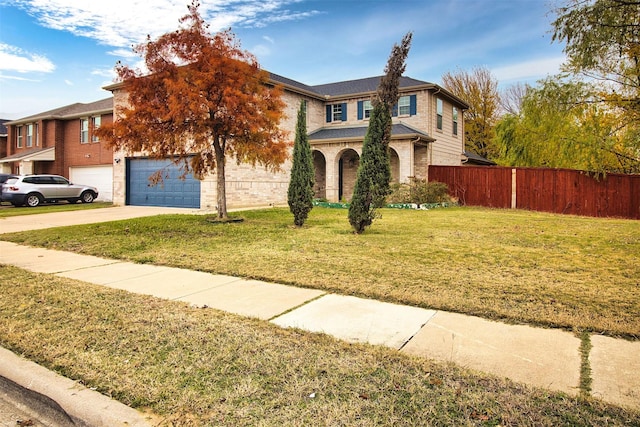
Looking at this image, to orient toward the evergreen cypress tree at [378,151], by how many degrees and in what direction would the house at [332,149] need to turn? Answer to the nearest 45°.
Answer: approximately 45° to its left

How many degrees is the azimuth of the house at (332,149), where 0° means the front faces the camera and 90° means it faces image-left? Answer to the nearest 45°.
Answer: approximately 45°

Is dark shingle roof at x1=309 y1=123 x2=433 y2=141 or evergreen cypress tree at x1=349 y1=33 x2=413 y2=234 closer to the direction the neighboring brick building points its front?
the evergreen cypress tree

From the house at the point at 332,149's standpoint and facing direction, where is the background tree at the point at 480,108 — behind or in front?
behind
